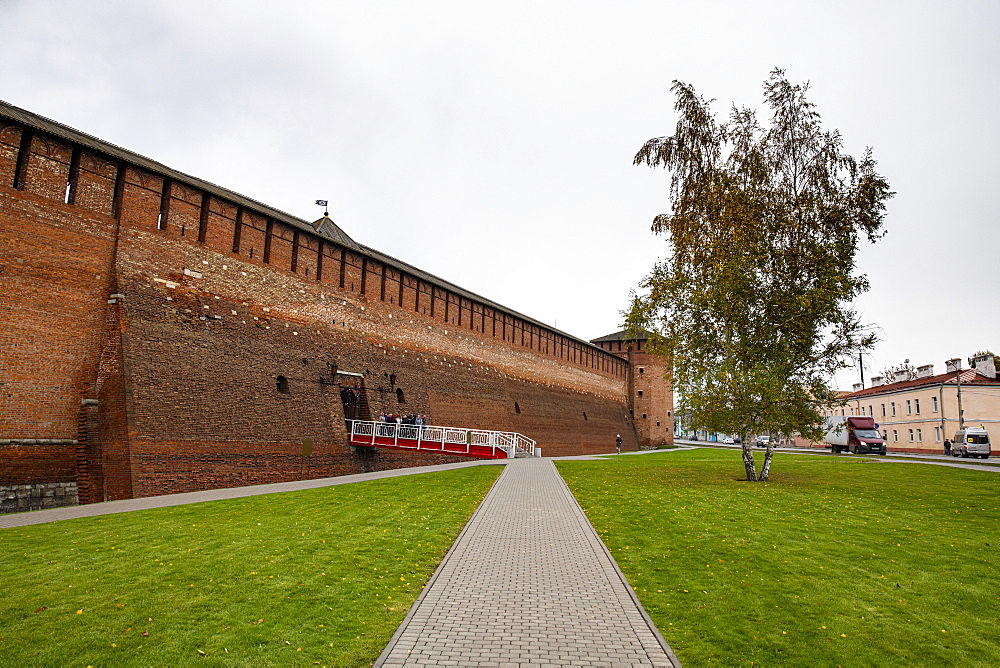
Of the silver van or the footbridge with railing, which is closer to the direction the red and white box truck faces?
the silver van

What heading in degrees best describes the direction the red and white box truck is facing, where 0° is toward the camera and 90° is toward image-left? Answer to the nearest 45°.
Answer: approximately 315°

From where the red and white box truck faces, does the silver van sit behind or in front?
in front

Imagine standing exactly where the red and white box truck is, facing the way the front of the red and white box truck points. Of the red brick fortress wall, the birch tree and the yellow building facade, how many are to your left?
1

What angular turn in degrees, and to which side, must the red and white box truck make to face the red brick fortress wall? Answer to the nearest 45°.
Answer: approximately 90° to its right

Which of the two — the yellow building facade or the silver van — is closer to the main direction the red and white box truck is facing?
the silver van

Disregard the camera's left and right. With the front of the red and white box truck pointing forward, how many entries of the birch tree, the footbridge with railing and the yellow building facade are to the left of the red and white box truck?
1

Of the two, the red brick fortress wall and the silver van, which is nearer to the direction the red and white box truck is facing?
the silver van

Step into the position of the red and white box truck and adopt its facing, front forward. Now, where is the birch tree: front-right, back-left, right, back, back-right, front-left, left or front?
front-right

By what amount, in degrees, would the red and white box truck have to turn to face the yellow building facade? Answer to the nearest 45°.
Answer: approximately 90° to its left
